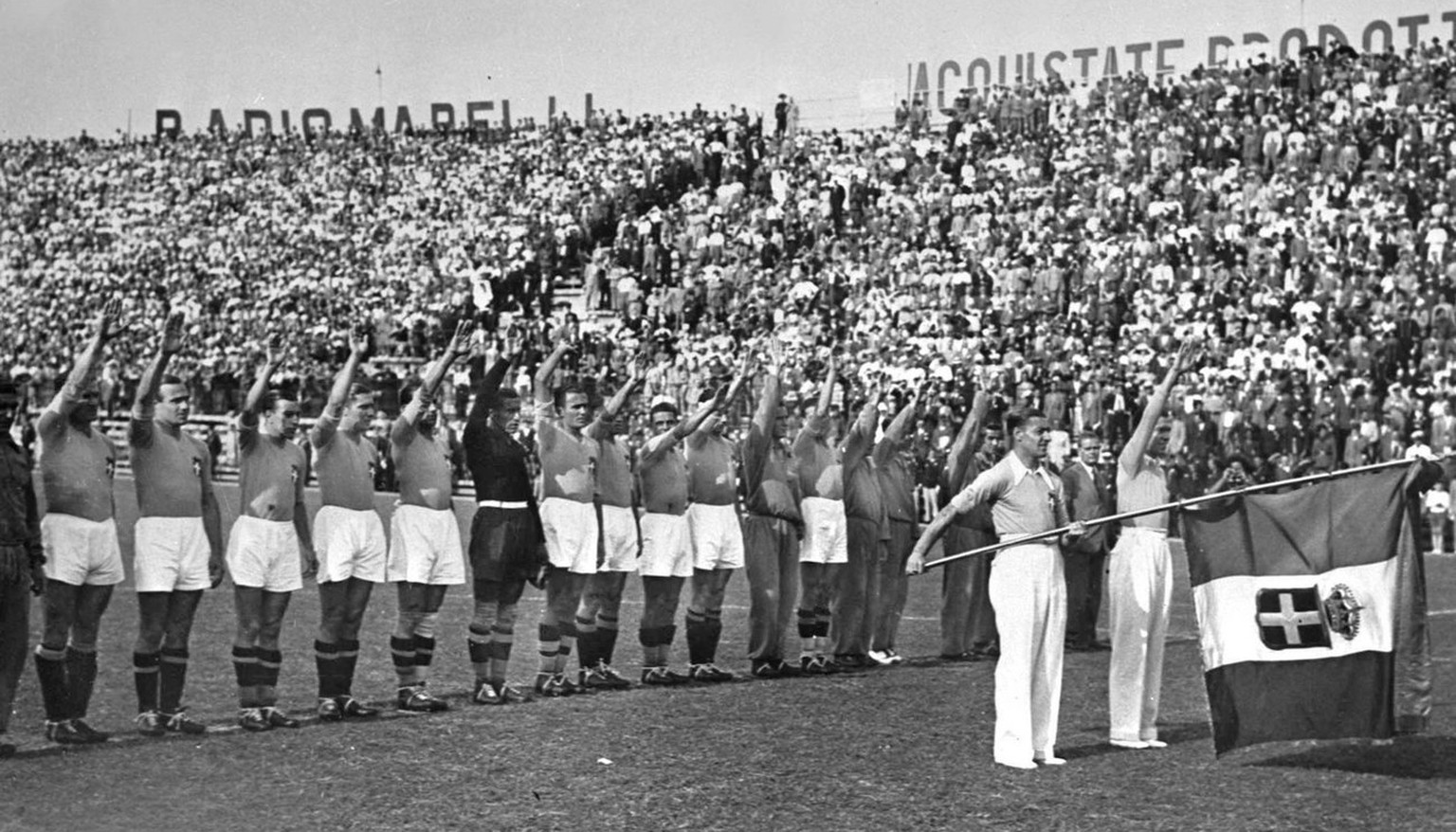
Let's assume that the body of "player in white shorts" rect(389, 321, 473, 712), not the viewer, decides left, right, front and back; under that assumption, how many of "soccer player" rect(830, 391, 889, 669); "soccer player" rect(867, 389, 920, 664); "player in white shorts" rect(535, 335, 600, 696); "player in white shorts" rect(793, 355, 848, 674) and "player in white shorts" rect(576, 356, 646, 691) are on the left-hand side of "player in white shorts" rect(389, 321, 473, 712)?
5

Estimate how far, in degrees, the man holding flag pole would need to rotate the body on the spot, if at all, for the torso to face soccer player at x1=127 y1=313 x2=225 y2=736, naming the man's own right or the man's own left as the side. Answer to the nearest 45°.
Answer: approximately 135° to the man's own right

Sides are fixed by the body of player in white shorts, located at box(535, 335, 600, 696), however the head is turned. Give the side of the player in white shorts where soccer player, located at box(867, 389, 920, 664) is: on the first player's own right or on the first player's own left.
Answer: on the first player's own left

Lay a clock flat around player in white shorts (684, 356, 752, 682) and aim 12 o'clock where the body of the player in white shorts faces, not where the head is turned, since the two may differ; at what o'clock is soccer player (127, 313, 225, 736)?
The soccer player is roughly at 3 o'clock from the player in white shorts.

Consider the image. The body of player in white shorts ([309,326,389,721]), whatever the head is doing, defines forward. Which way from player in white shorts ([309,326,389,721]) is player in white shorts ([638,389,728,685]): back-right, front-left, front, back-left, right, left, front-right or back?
left

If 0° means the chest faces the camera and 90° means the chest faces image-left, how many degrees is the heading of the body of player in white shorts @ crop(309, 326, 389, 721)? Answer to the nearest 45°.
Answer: approximately 315°

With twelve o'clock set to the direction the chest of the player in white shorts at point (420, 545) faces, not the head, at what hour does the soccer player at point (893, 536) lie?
The soccer player is roughly at 9 o'clock from the player in white shorts.

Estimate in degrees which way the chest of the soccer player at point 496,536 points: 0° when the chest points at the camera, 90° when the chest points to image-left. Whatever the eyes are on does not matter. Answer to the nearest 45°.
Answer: approximately 315°

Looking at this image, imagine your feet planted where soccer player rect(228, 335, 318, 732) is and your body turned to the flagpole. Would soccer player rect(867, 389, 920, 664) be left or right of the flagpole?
left

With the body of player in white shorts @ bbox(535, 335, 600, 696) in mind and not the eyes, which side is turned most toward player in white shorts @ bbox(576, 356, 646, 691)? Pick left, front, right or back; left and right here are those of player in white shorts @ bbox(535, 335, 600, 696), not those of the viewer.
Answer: left

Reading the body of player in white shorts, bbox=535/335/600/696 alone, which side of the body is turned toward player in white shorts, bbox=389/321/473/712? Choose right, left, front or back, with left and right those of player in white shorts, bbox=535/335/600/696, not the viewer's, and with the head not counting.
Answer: right

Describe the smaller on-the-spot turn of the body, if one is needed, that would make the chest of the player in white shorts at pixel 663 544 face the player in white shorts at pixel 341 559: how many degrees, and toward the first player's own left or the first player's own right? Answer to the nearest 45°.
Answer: approximately 90° to the first player's own right
